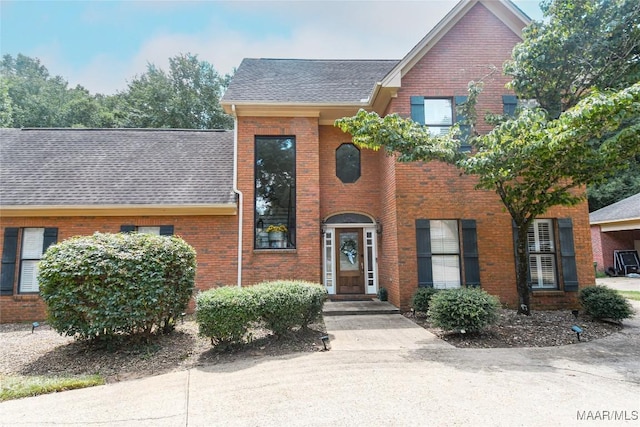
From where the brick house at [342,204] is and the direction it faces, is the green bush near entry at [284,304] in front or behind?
in front

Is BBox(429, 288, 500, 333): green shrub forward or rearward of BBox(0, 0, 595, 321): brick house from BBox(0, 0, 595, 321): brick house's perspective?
forward

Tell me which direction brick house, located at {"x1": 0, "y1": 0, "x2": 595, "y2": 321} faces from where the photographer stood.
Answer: facing the viewer

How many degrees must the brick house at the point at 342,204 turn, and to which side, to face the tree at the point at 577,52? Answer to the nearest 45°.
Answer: approximately 45° to its left

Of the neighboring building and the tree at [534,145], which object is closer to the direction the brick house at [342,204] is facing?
the tree

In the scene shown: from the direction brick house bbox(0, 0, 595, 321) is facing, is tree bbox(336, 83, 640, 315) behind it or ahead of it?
ahead

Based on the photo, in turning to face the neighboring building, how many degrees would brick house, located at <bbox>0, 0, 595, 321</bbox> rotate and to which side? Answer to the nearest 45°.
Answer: approximately 135° to its left

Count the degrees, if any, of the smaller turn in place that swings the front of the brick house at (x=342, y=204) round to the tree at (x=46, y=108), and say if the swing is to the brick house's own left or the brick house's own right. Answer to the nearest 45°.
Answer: approximately 135° to the brick house's own right
